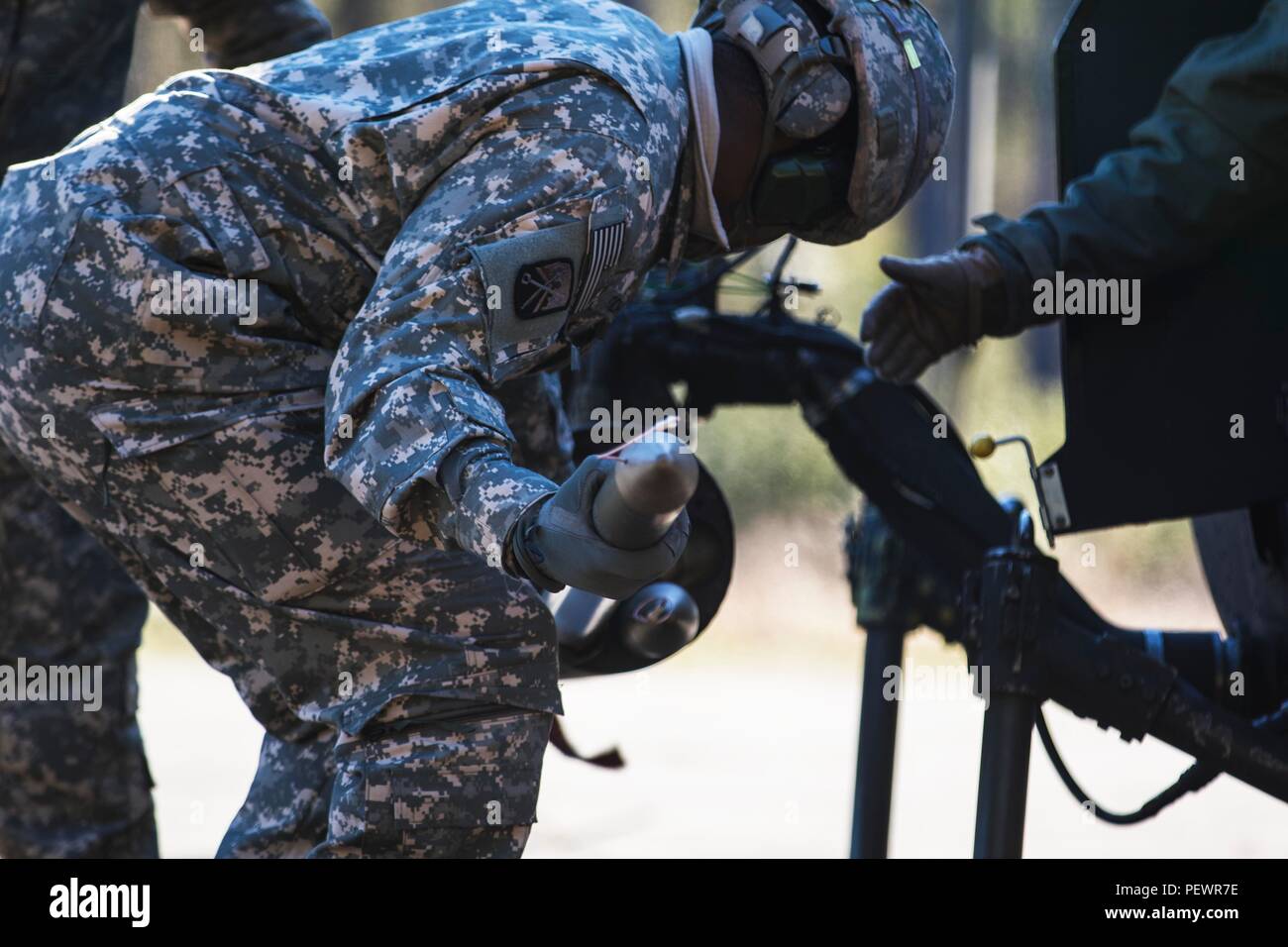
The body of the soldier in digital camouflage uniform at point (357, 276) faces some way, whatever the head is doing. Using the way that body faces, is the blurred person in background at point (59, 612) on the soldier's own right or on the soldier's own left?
on the soldier's own left

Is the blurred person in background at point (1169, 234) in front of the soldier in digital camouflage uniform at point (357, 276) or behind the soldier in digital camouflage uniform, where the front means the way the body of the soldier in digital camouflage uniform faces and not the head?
in front

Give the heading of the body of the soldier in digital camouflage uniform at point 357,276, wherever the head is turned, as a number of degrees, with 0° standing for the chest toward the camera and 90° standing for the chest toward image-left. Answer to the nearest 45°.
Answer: approximately 270°
